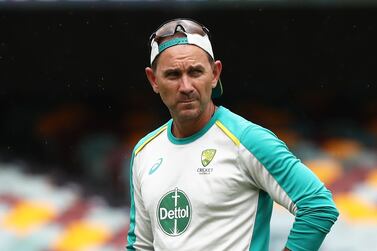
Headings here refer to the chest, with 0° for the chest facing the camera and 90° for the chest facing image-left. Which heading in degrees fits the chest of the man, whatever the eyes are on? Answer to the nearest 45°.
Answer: approximately 45°
